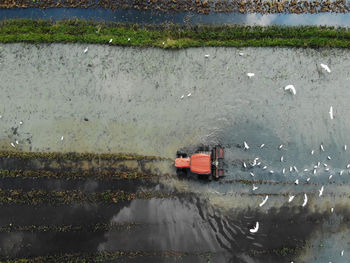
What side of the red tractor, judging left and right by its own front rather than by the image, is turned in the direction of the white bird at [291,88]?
back

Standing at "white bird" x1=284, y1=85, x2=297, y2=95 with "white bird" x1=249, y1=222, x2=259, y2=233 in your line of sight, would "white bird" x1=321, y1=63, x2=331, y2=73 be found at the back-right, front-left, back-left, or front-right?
back-left

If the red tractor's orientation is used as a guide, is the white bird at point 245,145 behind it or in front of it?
behind

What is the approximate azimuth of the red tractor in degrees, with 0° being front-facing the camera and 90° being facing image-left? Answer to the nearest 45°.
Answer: approximately 90°

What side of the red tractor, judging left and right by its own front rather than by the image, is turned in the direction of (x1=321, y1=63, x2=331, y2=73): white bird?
back
